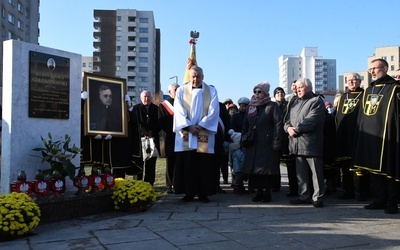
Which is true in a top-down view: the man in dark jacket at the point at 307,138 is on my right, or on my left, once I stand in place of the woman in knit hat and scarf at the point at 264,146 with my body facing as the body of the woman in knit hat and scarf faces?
on my left

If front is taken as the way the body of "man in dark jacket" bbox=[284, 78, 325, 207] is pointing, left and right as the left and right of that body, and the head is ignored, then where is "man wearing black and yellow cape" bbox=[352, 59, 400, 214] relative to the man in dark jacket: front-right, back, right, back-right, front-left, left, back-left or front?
back-left

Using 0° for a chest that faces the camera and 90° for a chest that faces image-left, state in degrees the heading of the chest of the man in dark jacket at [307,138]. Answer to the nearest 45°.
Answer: approximately 45°

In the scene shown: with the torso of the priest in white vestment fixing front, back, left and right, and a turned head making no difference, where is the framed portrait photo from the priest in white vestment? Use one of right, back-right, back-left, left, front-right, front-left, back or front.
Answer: right

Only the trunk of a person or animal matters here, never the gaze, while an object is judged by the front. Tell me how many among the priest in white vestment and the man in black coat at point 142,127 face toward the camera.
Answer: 2

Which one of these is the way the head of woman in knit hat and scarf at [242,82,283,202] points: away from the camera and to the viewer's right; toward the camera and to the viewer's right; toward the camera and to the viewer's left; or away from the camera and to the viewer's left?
toward the camera and to the viewer's left
